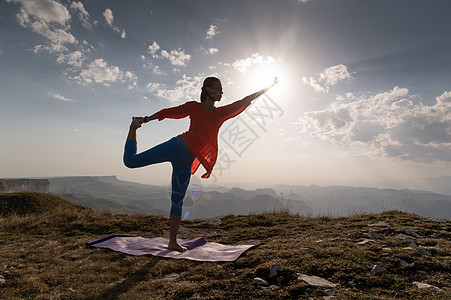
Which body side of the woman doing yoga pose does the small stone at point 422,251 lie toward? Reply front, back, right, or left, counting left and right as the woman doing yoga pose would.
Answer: front

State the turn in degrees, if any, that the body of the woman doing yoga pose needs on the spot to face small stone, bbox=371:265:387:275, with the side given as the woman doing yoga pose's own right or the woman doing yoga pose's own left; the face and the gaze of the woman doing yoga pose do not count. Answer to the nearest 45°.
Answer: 0° — they already face it

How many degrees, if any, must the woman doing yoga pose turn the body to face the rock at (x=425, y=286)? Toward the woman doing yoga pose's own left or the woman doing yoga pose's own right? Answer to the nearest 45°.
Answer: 0° — they already face it

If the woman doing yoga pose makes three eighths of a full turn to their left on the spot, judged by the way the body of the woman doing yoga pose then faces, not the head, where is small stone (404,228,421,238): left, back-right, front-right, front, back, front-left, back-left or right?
right

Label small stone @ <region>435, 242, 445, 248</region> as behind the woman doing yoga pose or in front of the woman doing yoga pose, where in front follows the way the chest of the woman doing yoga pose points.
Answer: in front

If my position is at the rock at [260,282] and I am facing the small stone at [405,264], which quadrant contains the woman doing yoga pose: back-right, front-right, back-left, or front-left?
back-left

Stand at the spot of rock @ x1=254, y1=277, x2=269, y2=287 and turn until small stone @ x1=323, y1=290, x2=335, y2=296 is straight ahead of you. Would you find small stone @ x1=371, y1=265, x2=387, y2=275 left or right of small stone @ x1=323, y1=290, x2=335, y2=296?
left

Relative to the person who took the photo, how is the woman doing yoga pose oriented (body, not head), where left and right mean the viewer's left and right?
facing the viewer and to the right of the viewer

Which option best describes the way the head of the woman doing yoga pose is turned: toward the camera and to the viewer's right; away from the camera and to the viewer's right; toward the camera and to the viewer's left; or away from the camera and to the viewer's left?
toward the camera and to the viewer's right
